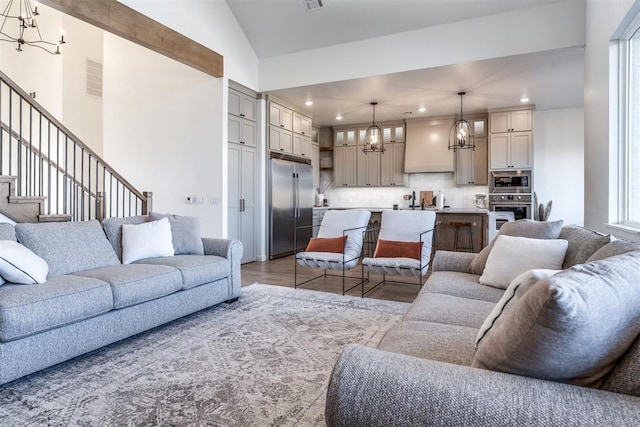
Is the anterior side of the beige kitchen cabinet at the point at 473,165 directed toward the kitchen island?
yes

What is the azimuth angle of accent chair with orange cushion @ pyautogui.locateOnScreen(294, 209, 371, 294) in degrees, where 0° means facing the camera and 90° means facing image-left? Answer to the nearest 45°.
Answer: approximately 45°

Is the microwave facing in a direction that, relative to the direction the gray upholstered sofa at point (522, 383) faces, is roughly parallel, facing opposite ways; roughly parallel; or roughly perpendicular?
roughly perpendicular

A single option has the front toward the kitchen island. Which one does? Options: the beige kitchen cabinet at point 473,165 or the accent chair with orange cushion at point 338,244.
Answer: the beige kitchen cabinet

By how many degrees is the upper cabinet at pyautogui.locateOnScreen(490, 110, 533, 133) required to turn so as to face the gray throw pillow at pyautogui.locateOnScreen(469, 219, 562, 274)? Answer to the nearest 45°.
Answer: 0° — it already faces it

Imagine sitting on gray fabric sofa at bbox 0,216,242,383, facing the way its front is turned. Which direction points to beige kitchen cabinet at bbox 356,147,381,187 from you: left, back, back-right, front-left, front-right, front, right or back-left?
left

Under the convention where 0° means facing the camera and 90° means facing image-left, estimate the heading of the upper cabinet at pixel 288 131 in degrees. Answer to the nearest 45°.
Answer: approximately 315°

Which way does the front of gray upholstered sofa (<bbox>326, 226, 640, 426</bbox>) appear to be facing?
to the viewer's left

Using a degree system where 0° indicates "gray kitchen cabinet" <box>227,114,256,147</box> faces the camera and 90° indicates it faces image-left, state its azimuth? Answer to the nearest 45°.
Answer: approximately 315°

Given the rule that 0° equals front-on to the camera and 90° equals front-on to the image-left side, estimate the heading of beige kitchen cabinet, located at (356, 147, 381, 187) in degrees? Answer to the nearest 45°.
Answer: approximately 0°

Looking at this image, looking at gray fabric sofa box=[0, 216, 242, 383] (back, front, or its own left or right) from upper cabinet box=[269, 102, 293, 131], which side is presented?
left

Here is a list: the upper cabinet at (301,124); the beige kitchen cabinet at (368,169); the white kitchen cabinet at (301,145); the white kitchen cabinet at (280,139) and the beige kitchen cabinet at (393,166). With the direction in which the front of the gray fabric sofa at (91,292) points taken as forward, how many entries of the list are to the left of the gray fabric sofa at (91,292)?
5

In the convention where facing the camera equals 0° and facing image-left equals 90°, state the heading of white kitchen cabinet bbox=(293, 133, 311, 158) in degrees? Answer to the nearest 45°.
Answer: approximately 315°

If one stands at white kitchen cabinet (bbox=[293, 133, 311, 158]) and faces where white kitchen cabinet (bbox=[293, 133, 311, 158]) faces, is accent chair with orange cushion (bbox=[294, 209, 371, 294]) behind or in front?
in front
